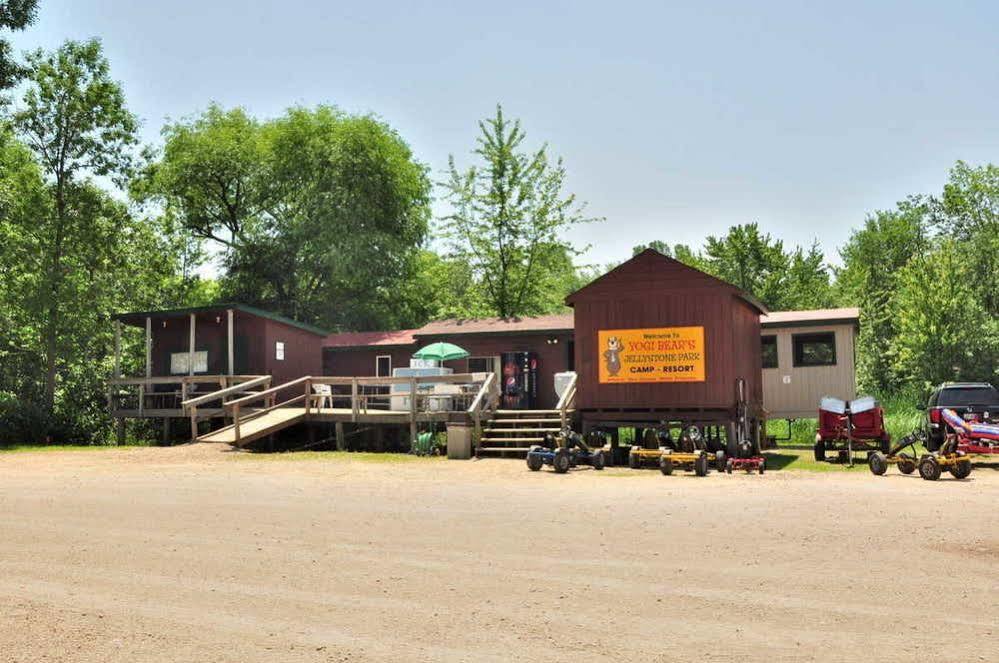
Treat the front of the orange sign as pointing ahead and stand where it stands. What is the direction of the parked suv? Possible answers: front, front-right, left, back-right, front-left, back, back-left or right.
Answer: left

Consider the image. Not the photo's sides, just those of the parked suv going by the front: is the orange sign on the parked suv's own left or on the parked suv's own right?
on the parked suv's own left

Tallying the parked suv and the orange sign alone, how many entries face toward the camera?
1

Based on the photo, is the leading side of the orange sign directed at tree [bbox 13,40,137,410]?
no

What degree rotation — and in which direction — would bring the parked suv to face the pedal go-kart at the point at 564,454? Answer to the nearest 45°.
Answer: approximately 135° to its left

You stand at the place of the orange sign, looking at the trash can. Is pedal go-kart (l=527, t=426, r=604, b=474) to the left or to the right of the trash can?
left

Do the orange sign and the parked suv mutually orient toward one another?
no

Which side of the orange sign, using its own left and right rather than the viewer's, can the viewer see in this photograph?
front

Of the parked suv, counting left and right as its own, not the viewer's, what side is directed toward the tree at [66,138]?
left

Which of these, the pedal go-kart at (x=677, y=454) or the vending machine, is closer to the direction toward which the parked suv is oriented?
the vending machine

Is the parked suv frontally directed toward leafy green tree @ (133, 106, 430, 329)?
no

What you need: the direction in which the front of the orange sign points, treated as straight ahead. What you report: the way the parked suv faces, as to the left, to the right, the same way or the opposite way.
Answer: the opposite way

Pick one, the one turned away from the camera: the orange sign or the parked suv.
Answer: the parked suv

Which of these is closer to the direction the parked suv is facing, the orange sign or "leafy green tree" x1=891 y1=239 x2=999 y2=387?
the leafy green tree

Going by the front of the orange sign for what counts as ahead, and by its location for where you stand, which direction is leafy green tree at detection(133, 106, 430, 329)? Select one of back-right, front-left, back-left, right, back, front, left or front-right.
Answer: back-right

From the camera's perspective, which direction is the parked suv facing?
away from the camera

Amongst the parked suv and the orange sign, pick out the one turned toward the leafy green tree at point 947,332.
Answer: the parked suv
